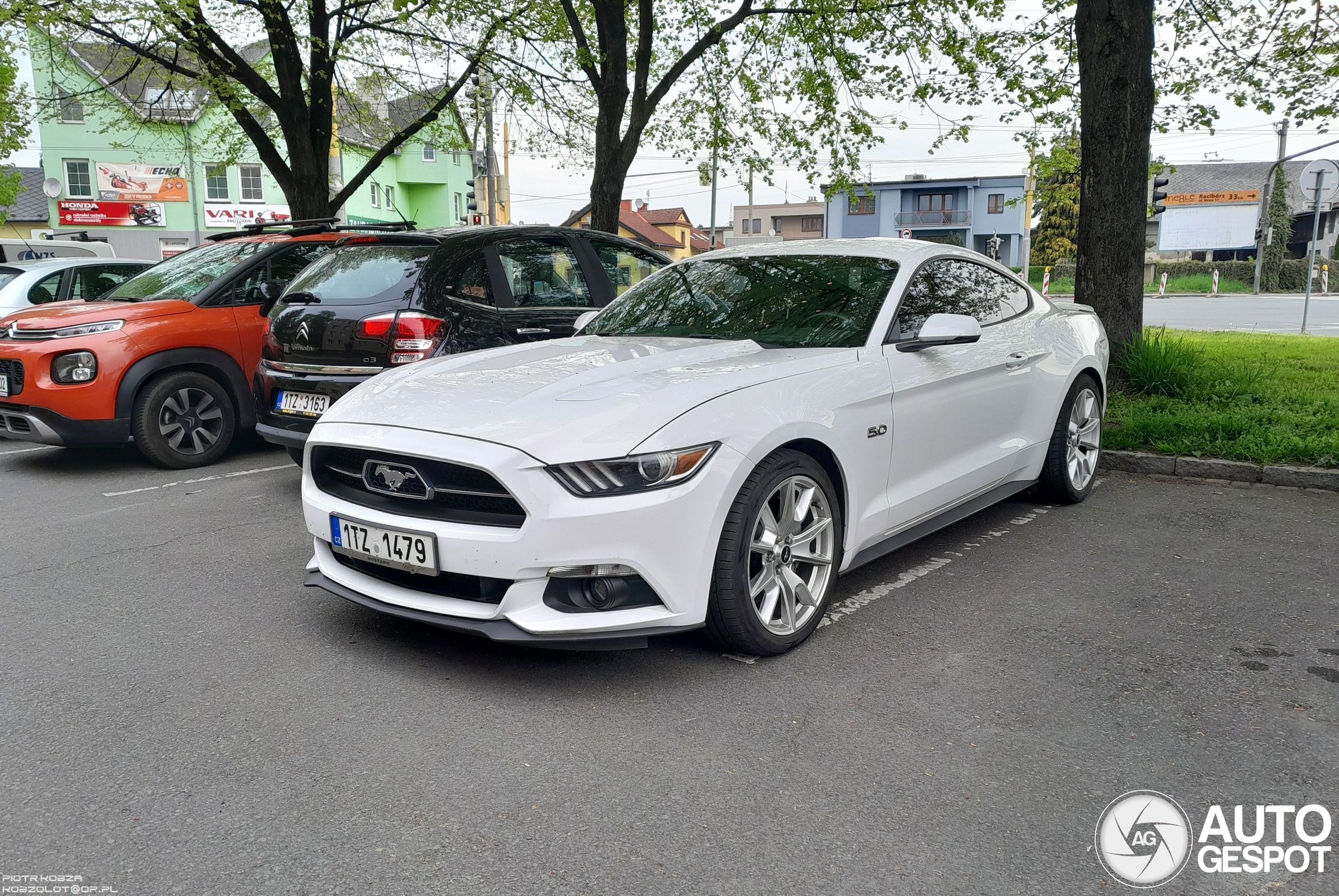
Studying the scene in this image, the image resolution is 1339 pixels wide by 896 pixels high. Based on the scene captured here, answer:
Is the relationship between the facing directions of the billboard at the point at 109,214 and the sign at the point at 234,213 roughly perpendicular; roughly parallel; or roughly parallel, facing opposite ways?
roughly parallel

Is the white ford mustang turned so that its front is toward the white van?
no

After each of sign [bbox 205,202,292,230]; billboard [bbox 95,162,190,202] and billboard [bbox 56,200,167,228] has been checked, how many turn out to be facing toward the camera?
3

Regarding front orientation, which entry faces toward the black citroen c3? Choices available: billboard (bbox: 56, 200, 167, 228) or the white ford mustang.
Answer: the billboard

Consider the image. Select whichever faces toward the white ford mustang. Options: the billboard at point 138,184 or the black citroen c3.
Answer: the billboard

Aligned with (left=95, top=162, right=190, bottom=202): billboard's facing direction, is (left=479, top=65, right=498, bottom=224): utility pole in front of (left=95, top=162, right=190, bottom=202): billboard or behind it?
in front

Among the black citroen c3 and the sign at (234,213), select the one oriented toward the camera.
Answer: the sign

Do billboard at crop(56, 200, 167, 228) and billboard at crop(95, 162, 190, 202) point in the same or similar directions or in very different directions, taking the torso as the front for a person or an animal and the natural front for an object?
same or similar directions

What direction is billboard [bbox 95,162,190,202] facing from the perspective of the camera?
toward the camera

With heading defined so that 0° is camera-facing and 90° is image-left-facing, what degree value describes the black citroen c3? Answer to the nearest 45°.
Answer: approximately 225°

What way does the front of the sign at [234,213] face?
toward the camera

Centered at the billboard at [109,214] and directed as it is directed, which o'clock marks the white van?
The white van is roughly at 12 o'clock from the billboard.

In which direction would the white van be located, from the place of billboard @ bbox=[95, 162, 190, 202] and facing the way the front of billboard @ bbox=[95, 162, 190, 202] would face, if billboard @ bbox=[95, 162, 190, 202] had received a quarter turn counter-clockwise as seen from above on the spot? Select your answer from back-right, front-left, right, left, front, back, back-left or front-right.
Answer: right
